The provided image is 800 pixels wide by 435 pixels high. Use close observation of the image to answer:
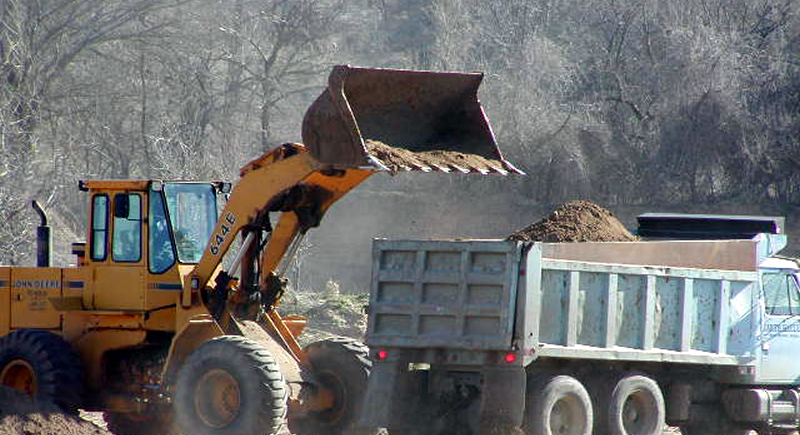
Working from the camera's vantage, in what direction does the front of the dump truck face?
facing away from the viewer and to the right of the viewer

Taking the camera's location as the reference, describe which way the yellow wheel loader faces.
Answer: facing the viewer and to the right of the viewer

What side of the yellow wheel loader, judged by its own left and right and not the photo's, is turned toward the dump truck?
front

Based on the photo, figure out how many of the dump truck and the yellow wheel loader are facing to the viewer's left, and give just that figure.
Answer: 0
